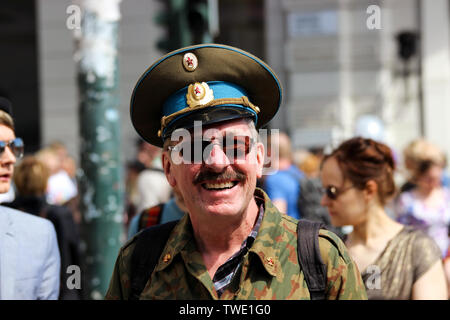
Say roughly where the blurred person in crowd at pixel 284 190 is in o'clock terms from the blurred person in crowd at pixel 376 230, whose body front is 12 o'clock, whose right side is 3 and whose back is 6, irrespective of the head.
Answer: the blurred person in crowd at pixel 284 190 is roughly at 4 o'clock from the blurred person in crowd at pixel 376 230.

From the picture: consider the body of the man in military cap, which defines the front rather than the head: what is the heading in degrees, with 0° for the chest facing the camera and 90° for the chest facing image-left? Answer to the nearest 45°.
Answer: approximately 0°

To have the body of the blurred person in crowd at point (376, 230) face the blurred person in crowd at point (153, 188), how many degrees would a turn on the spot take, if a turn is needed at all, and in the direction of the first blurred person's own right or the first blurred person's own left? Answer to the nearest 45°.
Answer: approximately 90° to the first blurred person's own right
